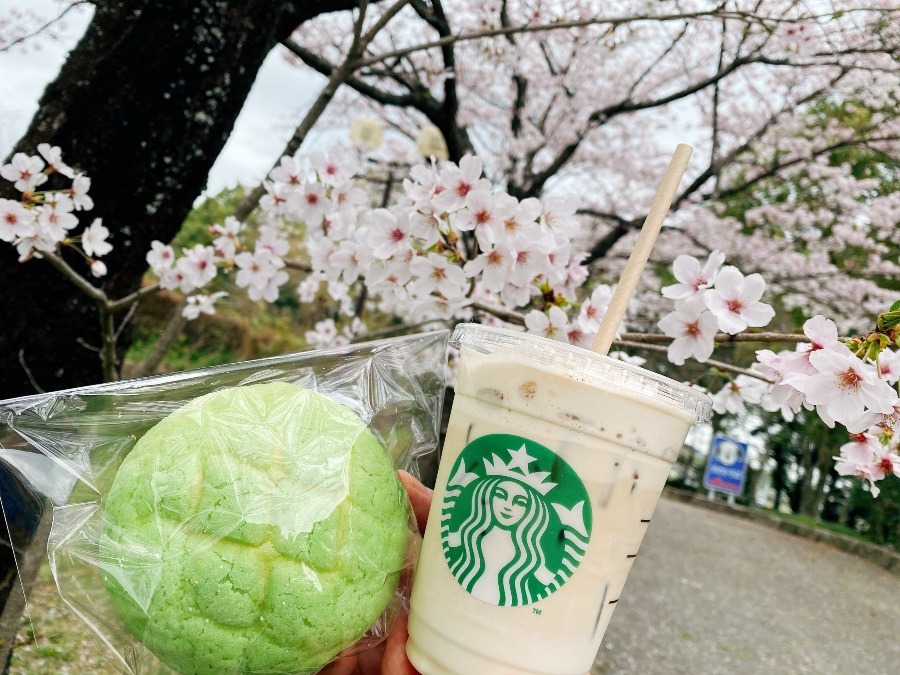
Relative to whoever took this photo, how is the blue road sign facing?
facing the viewer

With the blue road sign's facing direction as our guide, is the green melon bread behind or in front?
in front

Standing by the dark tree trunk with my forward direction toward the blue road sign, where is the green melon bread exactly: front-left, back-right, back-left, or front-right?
back-right

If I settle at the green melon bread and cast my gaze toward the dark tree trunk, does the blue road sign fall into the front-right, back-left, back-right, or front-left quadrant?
front-right

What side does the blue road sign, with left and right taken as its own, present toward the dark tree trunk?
front
